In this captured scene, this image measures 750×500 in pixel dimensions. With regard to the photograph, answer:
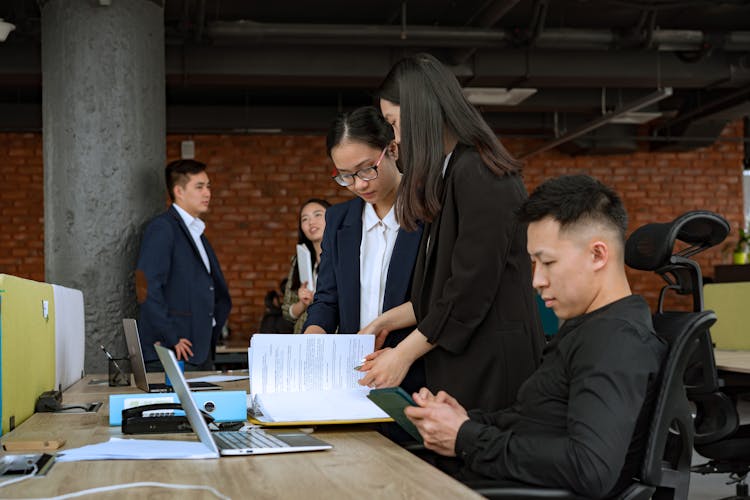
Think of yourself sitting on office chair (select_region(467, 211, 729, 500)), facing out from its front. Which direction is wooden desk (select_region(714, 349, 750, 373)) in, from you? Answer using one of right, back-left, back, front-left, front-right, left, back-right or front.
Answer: right

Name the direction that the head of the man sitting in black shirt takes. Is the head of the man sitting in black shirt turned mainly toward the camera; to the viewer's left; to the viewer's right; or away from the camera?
to the viewer's left

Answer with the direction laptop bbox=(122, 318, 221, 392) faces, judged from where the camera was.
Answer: facing to the right of the viewer

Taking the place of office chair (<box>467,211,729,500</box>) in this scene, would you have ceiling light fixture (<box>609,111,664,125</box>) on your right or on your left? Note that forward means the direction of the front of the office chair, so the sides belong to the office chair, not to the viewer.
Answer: on your right

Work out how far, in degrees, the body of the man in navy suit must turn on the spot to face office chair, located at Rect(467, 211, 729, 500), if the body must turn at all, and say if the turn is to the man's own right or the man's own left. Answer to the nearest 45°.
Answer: approximately 45° to the man's own right

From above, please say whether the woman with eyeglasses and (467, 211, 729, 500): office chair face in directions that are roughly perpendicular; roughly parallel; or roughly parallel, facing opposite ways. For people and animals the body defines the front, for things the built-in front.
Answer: roughly perpendicular

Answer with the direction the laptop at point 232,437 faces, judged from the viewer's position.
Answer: facing to the right of the viewer

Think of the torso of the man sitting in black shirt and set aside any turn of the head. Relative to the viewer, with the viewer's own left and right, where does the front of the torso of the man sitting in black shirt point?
facing to the left of the viewer

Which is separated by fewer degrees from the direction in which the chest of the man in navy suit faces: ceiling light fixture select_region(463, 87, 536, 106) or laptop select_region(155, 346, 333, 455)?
the laptop
